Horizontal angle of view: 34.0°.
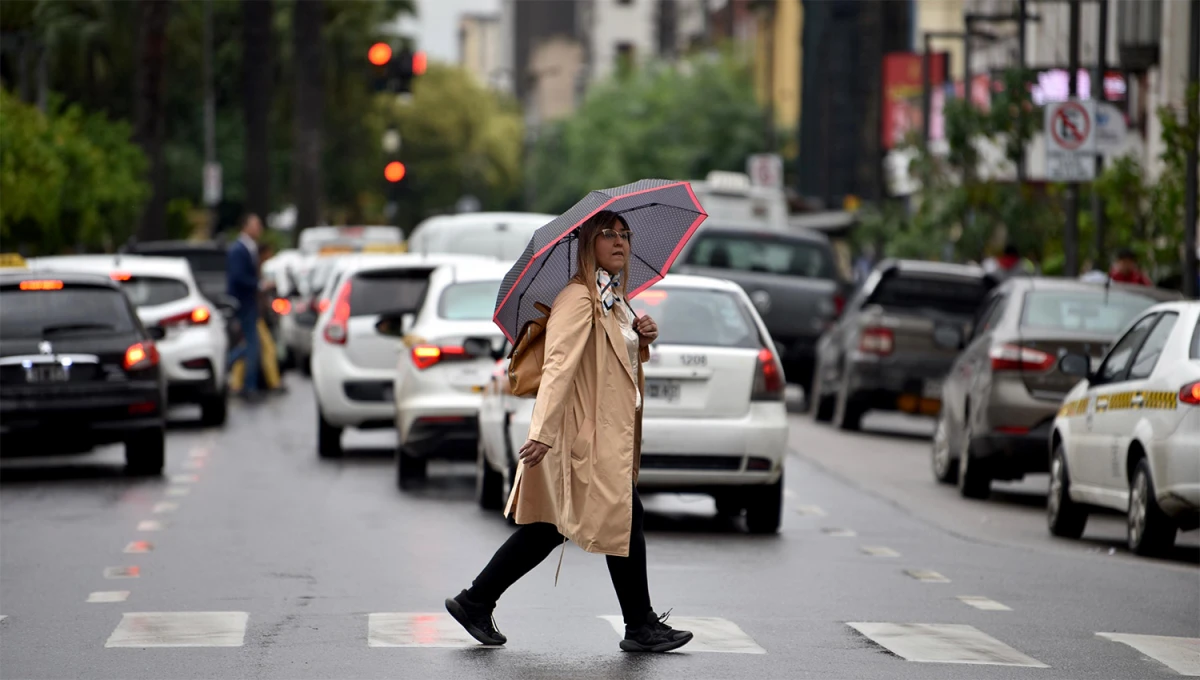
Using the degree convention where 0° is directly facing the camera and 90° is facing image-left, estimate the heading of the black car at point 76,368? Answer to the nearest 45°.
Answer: approximately 180°

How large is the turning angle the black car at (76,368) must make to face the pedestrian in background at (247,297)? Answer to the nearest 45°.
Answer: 0° — it already faces them

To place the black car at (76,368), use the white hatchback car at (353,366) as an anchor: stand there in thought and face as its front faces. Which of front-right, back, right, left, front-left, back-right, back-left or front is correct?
back-left

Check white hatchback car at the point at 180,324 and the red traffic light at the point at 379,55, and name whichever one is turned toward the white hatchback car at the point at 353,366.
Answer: the red traffic light

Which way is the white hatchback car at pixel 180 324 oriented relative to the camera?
away from the camera

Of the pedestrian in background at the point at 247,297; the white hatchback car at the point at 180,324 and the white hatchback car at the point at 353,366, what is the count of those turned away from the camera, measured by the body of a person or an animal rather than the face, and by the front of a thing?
2

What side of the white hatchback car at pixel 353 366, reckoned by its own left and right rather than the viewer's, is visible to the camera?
back

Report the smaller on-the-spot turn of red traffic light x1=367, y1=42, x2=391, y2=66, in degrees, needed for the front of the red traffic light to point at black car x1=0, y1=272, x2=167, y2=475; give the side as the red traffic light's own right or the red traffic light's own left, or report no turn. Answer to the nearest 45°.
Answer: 0° — it already faces it

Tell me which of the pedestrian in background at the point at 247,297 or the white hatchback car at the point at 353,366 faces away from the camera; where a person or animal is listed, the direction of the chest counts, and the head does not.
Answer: the white hatchback car

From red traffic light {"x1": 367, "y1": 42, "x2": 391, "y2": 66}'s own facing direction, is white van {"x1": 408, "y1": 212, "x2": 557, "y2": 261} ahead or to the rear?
ahead

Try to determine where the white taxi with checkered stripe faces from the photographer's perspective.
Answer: facing away from the viewer and to the left of the viewer

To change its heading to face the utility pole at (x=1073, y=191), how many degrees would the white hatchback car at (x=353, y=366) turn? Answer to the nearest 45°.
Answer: approximately 45° to its right
